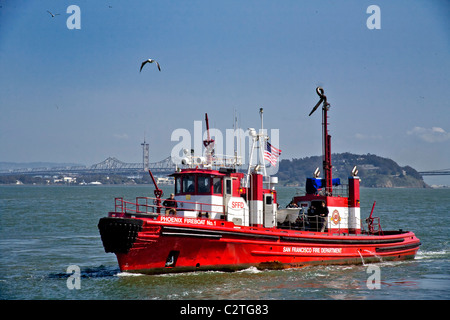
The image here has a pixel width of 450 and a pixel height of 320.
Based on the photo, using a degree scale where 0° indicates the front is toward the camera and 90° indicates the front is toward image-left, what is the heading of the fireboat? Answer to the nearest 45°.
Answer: approximately 45°
